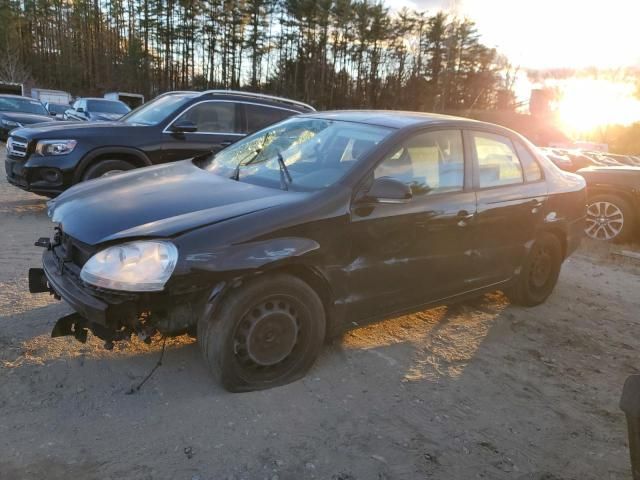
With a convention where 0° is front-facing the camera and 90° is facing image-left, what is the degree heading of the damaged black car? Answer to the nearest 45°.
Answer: approximately 45°

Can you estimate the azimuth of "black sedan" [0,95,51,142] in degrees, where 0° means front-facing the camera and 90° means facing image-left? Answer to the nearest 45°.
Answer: approximately 45°

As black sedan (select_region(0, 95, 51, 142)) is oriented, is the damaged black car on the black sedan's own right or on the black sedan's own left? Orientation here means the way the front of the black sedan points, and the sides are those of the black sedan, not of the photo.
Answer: on the black sedan's own left

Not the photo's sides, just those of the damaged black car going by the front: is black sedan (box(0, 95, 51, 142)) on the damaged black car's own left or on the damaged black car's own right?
on the damaged black car's own right
